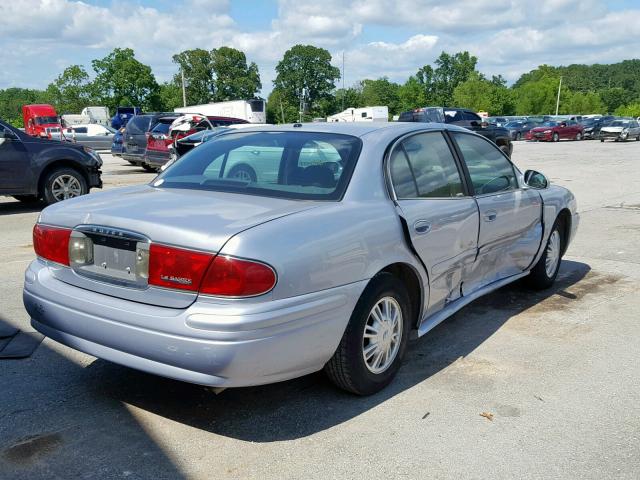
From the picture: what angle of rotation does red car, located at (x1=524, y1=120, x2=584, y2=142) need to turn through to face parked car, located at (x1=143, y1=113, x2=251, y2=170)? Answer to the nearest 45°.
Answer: approximately 45° to its left

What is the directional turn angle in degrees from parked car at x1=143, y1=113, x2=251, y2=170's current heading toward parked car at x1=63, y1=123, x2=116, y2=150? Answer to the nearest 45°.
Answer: approximately 45° to its left

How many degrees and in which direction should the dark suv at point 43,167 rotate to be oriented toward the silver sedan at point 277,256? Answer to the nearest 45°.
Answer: approximately 90° to its right

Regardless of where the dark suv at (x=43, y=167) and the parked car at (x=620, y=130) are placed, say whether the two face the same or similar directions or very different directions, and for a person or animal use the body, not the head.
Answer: very different directions

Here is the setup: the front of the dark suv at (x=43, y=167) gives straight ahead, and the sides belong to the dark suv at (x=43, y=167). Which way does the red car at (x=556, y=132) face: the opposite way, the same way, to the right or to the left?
the opposite way

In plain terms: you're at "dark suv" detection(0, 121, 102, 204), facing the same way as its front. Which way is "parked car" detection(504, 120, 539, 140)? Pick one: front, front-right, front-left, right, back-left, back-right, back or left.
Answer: front-left

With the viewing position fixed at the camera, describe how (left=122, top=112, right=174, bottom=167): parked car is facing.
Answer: facing away from the viewer and to the right of the viewer

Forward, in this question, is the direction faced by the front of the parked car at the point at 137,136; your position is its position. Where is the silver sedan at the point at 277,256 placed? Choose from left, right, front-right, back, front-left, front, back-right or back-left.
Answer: back-right

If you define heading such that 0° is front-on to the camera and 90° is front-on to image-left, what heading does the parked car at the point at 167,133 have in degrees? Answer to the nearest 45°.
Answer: approximately 225°

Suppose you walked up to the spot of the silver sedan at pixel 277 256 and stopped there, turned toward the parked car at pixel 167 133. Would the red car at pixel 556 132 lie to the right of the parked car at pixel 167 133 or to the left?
right

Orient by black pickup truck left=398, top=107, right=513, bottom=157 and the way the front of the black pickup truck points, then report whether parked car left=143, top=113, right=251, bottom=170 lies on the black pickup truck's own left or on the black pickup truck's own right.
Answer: on the black pickup truck's own right

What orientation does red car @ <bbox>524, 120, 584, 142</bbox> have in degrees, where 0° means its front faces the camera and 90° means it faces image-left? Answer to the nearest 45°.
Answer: approximately 45°

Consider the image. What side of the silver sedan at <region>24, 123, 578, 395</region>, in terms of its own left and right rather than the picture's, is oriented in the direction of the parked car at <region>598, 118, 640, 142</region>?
front

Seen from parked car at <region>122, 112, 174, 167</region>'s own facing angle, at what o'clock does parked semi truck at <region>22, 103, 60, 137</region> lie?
parked semi truck at <region>22, 103, 60, 137</region> is roughly at 10 o'clock from parked car at <region>122, 112, 174, 167</region>.

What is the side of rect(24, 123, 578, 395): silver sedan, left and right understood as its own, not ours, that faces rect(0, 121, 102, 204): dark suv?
left
